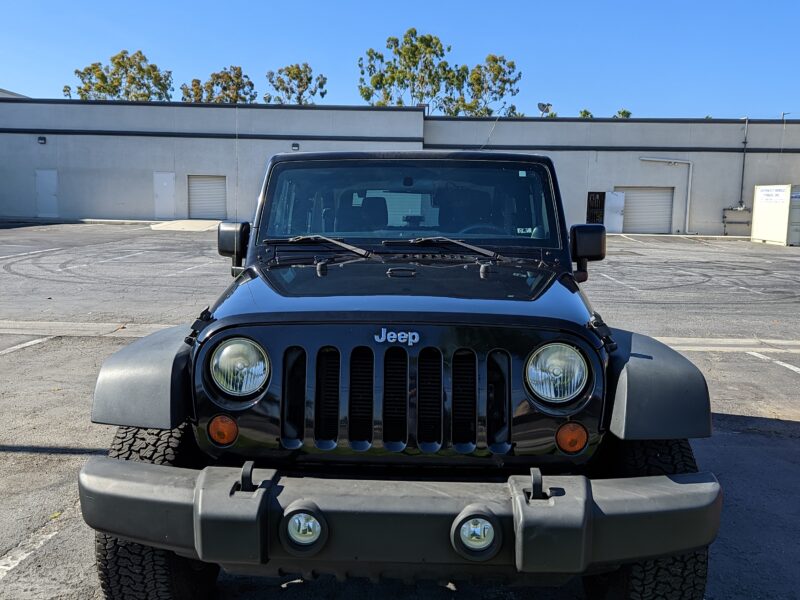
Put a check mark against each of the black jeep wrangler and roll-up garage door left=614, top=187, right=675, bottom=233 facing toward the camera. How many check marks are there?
2

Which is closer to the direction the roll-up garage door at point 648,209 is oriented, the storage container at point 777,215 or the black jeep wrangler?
the black jeep wrangler

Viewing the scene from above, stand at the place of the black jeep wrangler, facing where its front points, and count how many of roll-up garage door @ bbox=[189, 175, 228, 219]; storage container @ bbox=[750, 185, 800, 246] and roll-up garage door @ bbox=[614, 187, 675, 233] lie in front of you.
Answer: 0

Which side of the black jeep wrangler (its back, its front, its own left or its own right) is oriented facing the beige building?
back

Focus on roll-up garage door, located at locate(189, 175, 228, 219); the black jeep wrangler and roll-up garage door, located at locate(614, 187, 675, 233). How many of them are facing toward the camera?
3

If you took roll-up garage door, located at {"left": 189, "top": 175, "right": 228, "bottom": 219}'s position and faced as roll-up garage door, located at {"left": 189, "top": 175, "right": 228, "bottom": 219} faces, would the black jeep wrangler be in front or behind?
in front

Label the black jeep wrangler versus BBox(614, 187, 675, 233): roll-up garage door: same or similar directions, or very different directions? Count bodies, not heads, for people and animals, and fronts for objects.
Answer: same or similar directions

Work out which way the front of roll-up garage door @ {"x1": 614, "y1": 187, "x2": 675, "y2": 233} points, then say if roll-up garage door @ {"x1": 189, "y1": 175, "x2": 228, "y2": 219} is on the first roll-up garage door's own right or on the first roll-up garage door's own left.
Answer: on the first roll-up garage door's own right

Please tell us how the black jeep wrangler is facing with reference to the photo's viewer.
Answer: facing the viewer

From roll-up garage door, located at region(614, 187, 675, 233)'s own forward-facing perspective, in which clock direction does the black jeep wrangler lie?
The black jeep wrangler is roughly at 12 o'clock from the roll-up garage door.

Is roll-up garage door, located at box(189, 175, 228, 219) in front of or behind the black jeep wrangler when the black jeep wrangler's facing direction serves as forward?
behind

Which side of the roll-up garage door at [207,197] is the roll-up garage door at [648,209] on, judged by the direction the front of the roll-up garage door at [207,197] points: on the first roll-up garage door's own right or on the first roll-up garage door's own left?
on the first roll-up garage door's own left

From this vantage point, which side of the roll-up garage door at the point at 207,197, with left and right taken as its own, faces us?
front
